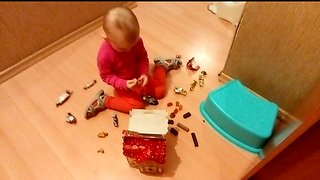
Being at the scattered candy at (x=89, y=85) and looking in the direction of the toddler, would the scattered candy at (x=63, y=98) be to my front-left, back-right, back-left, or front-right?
back-right

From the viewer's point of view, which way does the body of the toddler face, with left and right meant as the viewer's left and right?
facing the viewer and to the right of the viewer
